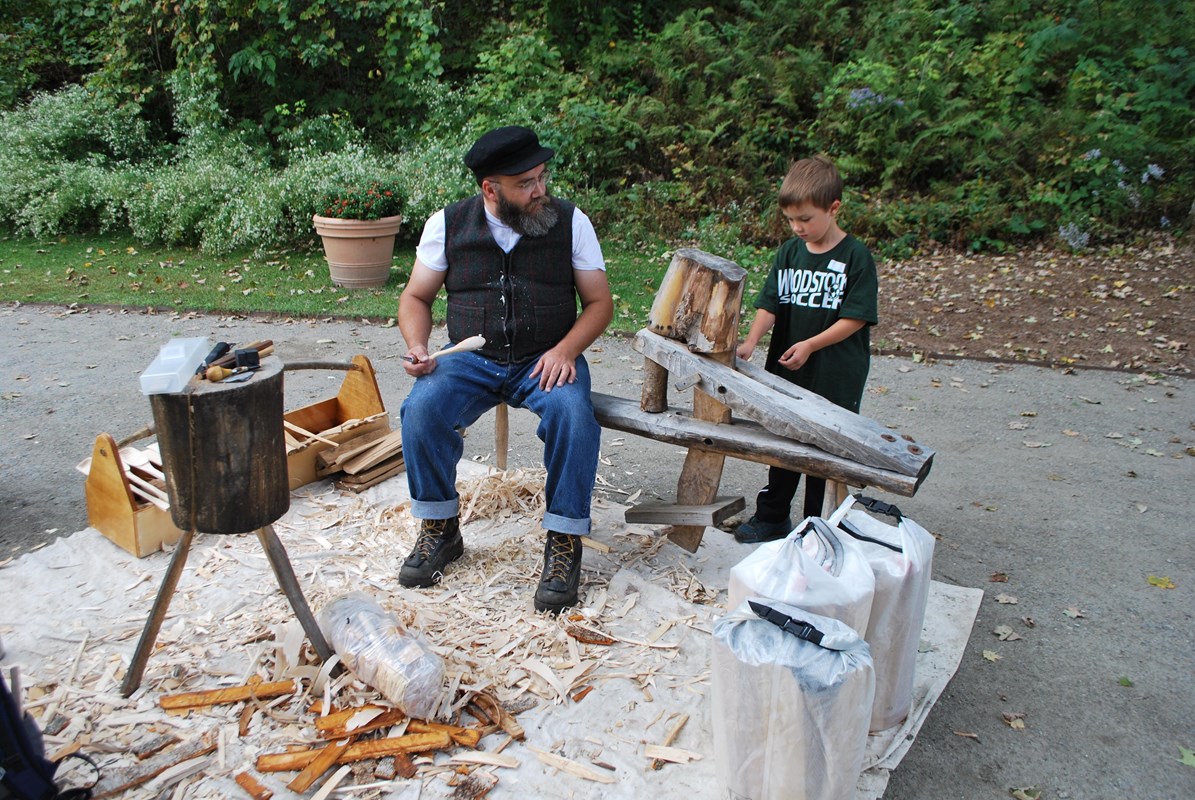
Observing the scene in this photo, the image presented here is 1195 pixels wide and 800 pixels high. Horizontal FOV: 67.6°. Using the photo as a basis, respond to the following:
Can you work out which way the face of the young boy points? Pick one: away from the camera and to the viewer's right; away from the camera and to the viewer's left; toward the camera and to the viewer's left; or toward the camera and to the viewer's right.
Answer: toward the camera and to the viewer's left

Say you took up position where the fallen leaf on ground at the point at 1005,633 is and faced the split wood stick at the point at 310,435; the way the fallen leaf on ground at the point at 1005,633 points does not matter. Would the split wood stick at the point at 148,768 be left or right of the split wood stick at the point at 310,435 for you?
left

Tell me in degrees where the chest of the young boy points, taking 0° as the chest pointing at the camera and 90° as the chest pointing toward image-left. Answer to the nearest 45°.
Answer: approximately 45°

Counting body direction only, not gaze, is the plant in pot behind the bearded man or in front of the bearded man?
behind

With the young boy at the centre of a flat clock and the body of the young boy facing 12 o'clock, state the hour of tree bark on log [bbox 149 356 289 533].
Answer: The tree bark on log is roughly at 12 o'clock from the young boy.

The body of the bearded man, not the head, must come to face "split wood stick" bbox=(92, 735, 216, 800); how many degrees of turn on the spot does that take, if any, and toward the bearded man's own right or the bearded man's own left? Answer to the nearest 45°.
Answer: approximately 45° to the bearded man's own right

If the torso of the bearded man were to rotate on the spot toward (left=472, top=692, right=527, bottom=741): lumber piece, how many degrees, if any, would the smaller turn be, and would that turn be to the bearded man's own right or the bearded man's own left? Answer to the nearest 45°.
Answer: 0° — they already face it

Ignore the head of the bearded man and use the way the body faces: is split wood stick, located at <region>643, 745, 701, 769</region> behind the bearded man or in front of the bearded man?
in front

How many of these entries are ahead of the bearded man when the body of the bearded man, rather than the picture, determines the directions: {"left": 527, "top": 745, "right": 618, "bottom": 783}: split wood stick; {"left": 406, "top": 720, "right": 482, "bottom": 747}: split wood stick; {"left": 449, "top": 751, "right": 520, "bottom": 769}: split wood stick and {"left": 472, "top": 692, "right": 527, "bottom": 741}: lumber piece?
4

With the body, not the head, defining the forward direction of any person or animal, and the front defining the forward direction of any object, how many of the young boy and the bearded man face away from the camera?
0

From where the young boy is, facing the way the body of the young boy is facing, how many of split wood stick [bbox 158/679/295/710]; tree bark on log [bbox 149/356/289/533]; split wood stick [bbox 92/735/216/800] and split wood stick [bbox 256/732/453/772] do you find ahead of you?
4
